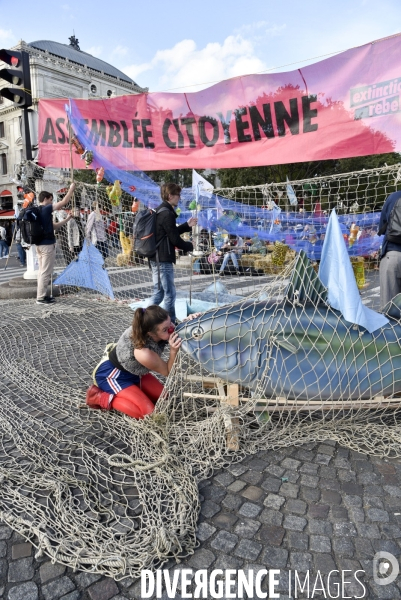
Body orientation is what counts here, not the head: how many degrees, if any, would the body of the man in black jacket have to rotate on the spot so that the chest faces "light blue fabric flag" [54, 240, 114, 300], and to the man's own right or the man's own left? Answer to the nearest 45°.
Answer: approximately 135° to the man's own left

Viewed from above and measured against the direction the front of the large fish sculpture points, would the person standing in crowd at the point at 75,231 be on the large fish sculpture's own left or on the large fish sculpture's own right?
on the large fish sculpture's own right

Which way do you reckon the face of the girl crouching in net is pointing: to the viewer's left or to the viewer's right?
to the viewer's right

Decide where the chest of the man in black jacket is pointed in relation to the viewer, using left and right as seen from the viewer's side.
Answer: facing to the right of the viewer

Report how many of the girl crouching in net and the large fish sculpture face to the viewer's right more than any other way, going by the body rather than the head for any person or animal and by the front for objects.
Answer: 1

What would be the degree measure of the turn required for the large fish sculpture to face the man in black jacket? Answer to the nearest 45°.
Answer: approximately 45° to its right

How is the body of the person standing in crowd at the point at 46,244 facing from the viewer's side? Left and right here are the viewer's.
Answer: facing to the right of the viewer

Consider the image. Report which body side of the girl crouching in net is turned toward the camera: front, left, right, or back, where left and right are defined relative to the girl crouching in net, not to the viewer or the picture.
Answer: right

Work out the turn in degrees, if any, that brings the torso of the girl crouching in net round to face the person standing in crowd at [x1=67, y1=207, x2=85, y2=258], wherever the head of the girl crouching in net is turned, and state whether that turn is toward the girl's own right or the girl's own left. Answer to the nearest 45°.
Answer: approximately 90° to the girl's own left

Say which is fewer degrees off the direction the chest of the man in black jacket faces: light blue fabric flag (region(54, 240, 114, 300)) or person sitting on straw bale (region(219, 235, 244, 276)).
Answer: the person sitting on straw bale

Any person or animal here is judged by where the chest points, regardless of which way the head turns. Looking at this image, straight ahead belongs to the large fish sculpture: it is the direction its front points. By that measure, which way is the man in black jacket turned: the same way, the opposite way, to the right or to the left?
the opposite way

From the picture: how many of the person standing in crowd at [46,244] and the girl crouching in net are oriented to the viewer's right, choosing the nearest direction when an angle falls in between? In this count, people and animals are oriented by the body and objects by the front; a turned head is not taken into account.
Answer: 2

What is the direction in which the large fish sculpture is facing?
to the viewer's left
